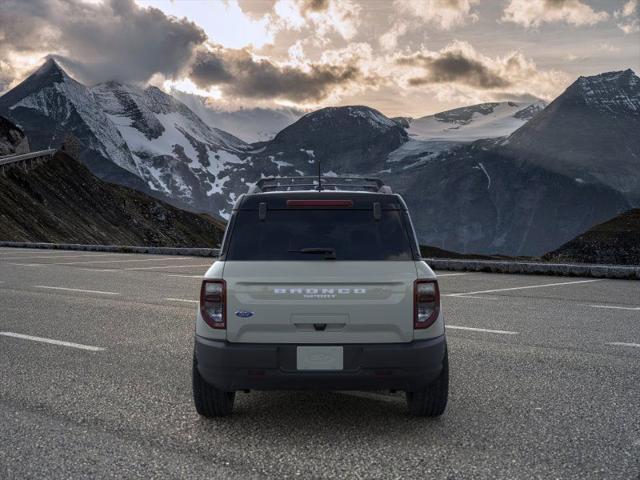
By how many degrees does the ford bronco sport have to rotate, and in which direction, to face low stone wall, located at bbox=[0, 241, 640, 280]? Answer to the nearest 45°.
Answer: approximately 45° to its right

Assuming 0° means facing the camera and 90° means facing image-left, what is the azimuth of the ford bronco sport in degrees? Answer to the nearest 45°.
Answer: approximately 180°
